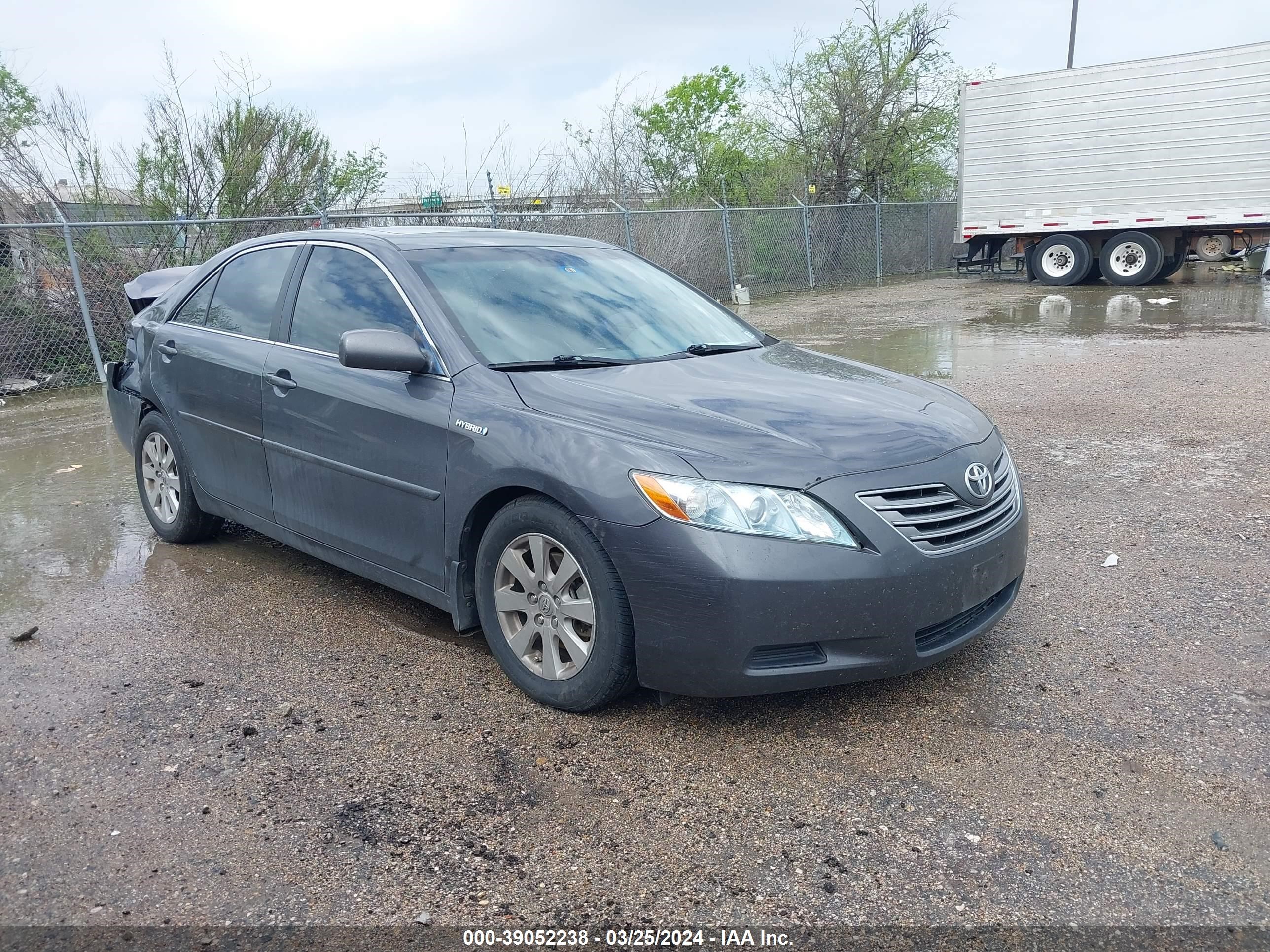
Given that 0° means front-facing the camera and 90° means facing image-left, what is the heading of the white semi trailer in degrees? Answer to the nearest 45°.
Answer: approximately 270°

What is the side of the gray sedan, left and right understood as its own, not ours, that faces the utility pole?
left

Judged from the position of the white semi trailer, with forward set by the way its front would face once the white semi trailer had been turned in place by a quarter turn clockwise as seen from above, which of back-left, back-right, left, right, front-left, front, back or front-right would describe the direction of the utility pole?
back

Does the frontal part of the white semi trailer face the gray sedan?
no

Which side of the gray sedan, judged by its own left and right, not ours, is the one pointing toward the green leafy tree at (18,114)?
back

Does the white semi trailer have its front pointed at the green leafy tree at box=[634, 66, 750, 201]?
no

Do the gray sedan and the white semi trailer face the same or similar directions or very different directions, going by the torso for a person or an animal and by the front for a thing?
same or similar directions

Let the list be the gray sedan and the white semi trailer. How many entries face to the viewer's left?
0

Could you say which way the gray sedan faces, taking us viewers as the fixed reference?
facing the viewer and to the right of the viewer

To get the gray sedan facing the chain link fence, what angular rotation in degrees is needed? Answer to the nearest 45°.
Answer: approximately 135° to its left

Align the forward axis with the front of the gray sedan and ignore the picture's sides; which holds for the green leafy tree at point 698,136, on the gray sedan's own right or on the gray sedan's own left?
on the gray sedan's own left

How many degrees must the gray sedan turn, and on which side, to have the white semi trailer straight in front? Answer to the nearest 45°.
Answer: approximately 90° to its left
